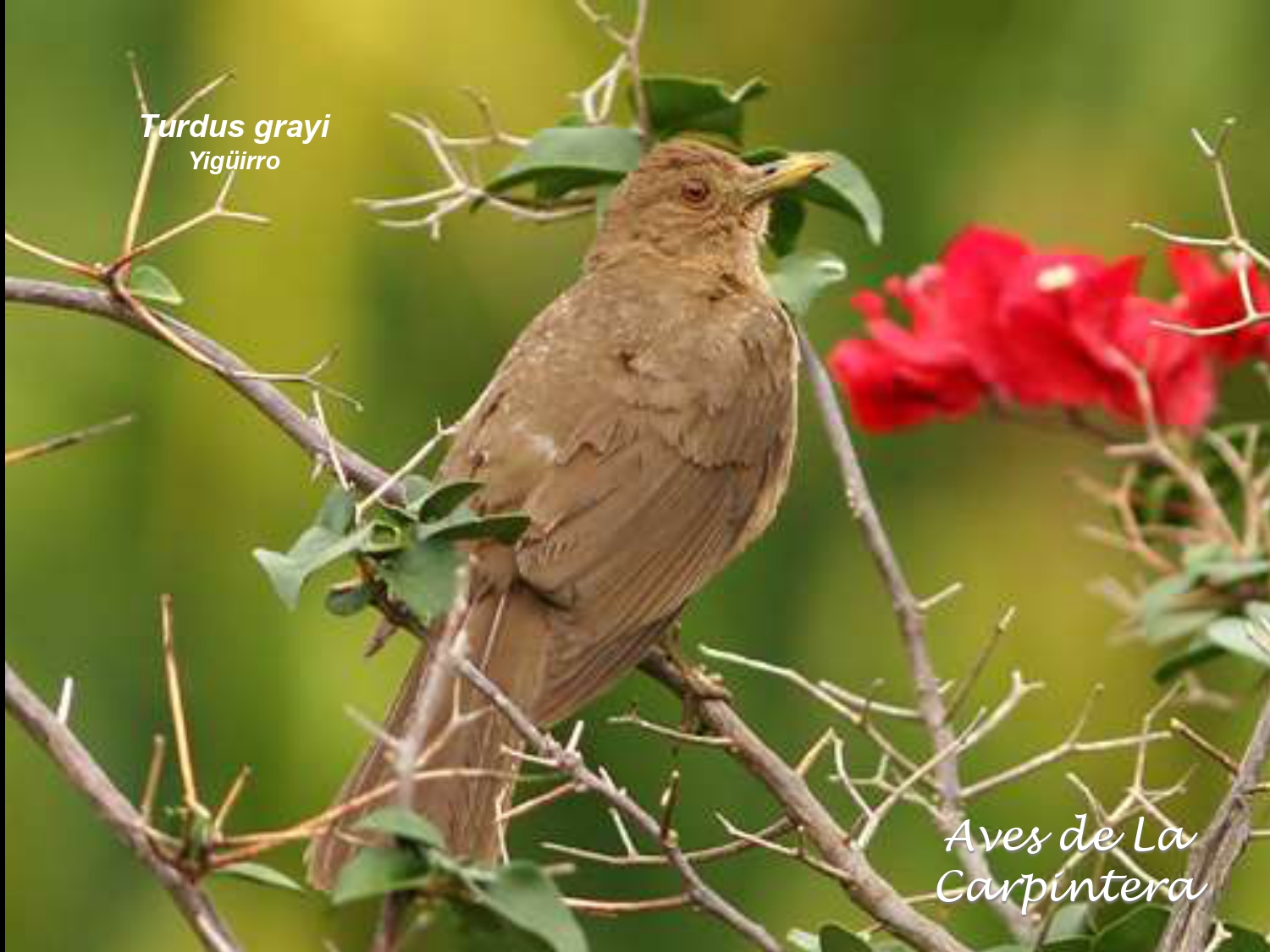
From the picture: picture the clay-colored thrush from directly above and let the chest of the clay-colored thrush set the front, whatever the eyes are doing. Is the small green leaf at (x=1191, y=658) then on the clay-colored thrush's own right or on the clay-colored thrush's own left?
on the clay-colored thrush's own right

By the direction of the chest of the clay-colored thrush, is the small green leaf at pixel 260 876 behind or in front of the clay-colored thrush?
behind

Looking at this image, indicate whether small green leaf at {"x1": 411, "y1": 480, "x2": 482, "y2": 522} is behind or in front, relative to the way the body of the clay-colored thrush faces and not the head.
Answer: behind

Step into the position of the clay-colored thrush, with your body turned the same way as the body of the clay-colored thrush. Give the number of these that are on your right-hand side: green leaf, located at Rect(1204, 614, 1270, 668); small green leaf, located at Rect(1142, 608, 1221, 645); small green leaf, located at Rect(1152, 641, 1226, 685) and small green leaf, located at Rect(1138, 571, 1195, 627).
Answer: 4

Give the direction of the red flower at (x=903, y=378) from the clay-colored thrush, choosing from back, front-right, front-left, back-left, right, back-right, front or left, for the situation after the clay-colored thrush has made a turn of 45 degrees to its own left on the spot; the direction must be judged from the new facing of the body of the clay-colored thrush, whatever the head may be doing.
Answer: right

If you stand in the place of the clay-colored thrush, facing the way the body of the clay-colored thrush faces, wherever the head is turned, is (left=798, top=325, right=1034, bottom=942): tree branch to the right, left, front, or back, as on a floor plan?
right

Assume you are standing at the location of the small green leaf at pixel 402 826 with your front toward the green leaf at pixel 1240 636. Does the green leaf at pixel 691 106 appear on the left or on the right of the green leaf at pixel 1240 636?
left

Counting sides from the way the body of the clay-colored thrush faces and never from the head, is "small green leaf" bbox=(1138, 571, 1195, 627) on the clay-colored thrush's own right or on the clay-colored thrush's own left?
on the clay-colored thrush's own right

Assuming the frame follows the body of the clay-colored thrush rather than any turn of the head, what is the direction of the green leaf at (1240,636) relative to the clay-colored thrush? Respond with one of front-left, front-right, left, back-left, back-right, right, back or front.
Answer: right

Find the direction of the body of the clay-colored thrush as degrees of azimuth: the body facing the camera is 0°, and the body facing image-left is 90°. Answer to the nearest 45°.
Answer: approximately 225°

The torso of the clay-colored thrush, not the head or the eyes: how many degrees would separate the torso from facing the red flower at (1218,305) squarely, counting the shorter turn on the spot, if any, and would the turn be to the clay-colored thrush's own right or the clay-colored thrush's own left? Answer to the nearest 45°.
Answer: approximately 45° to the clay-colored thrush's own right

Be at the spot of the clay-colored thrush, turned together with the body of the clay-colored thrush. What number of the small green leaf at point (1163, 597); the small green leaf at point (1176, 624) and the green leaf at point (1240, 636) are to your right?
3

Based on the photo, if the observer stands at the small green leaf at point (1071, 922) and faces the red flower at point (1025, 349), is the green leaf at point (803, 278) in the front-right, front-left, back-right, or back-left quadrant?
front-left

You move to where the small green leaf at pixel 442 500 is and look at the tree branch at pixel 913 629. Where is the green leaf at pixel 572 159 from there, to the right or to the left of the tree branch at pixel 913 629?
left
